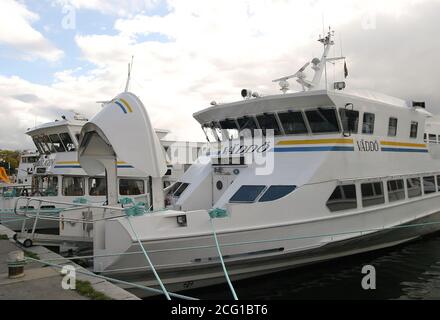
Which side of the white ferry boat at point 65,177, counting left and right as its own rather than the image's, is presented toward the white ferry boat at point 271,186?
left

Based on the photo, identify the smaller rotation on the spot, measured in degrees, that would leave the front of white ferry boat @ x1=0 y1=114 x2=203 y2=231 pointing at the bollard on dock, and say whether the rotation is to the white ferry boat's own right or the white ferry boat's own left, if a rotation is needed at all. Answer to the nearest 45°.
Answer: approximately 45° to the white ferry boat's own left

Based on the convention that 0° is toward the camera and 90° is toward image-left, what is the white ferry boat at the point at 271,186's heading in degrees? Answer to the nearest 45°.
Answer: approximately 45°

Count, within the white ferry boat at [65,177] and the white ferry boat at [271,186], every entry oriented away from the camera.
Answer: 0
